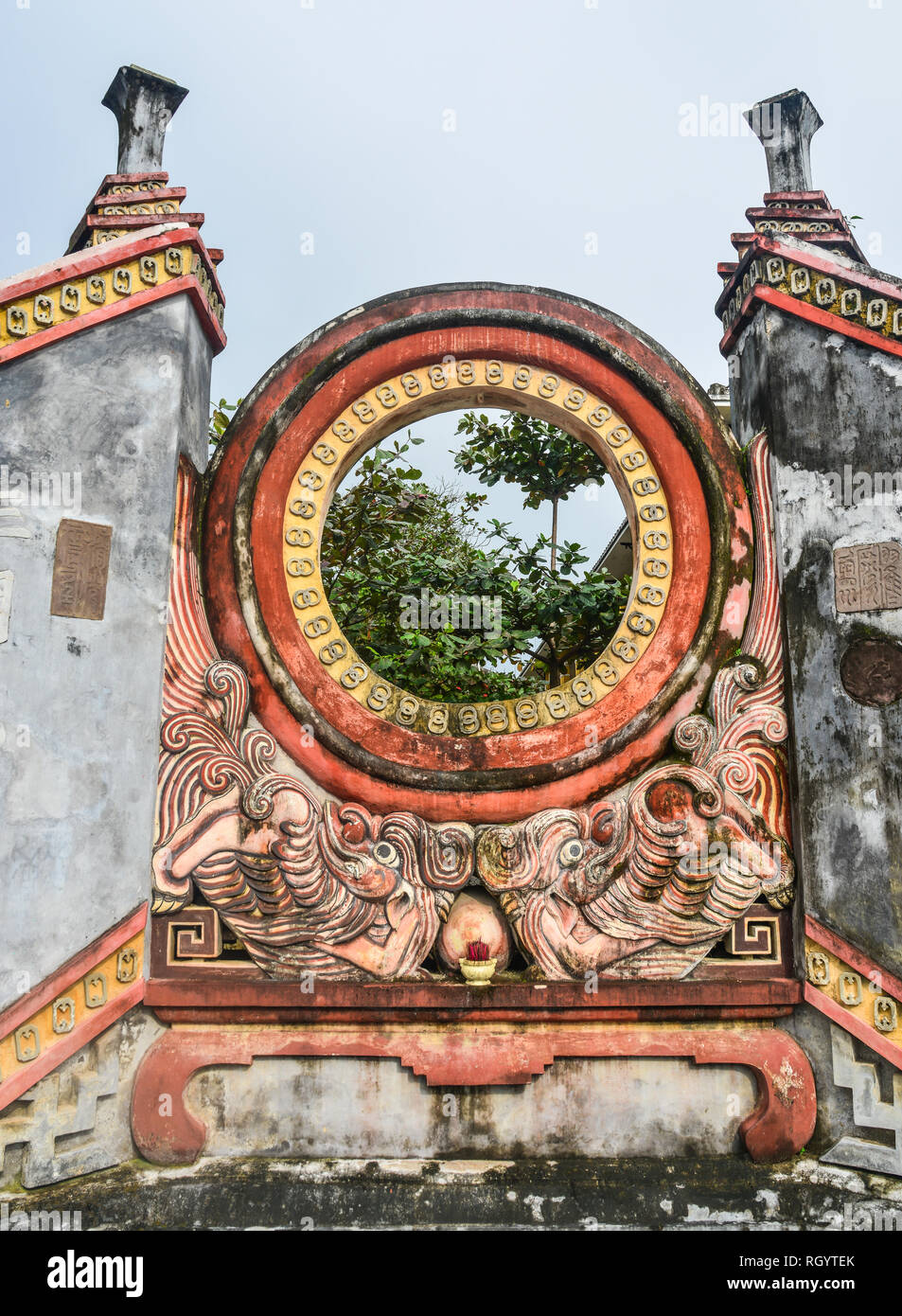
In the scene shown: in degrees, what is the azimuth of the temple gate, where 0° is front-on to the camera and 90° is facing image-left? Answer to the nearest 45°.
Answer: approximately 0°

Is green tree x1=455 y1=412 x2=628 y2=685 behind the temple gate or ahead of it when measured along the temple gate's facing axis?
behind

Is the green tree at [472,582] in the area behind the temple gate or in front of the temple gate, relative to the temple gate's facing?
behind
